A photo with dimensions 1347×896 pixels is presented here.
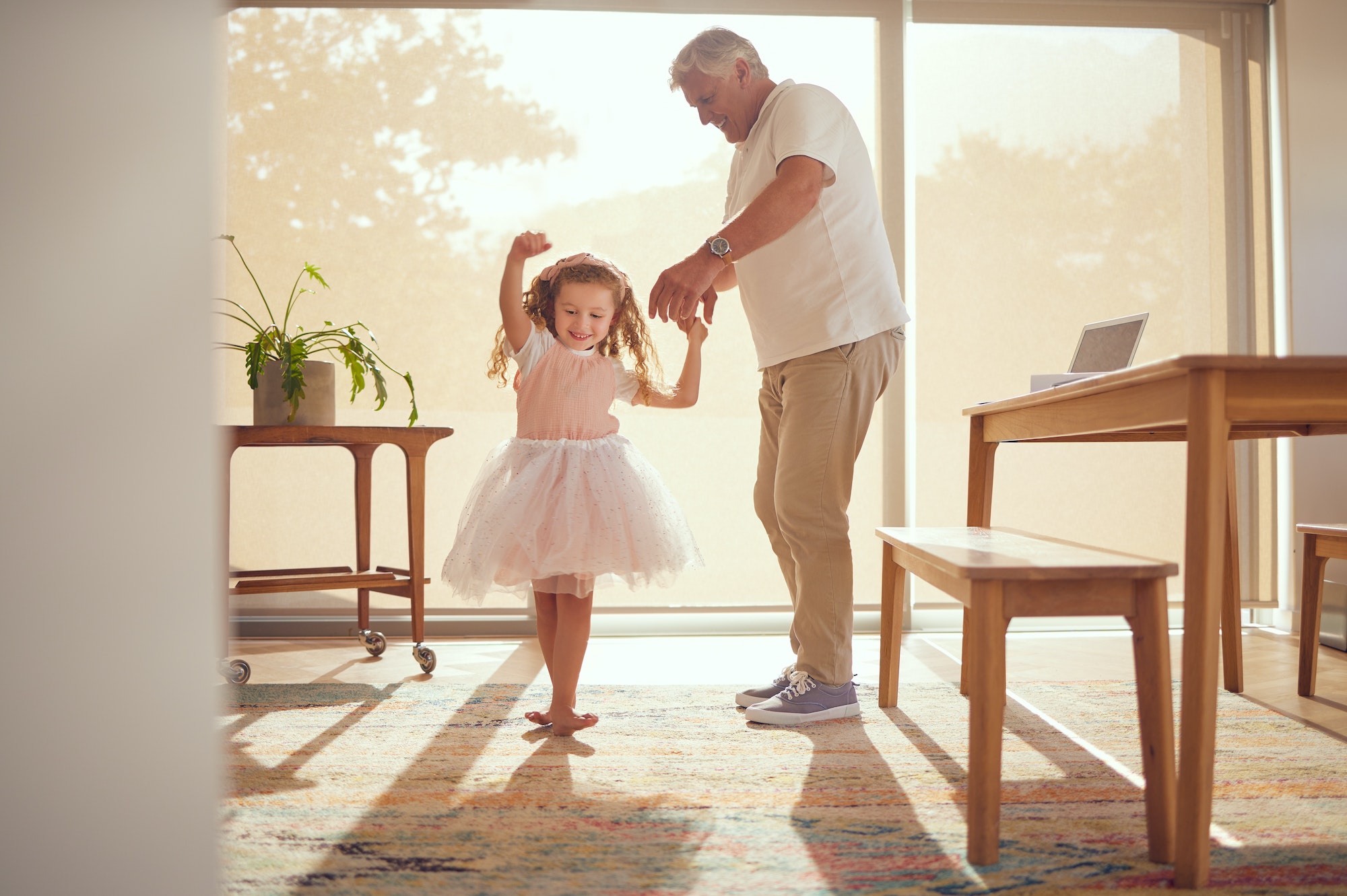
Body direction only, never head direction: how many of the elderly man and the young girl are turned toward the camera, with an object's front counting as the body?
1

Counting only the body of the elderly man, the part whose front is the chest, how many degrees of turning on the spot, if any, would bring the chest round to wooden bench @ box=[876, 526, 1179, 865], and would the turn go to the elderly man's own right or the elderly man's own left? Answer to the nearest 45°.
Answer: approximately 90° to the elderly man's own left

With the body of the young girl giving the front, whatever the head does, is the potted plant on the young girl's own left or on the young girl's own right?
on the young girl's own right

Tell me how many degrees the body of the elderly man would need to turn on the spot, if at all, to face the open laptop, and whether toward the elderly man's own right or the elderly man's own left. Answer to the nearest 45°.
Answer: approximately 180°

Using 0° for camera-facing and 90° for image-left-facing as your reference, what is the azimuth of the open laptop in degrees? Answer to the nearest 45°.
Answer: approximately 45°

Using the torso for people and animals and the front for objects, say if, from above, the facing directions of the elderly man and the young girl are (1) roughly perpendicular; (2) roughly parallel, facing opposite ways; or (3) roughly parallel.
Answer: roughly perpendicular

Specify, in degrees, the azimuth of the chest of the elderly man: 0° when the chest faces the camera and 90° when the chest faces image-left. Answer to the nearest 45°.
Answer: approximately 90°

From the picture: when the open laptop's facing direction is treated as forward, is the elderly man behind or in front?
in front

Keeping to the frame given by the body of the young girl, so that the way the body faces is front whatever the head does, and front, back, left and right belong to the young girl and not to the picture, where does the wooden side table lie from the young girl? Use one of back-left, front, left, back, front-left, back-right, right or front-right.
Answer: back-right

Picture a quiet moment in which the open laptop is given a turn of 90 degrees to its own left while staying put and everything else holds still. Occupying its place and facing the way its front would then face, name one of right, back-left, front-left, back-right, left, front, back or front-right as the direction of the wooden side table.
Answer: back-right

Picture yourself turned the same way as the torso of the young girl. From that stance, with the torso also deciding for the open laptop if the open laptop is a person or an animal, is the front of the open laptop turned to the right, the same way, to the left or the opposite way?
to the right

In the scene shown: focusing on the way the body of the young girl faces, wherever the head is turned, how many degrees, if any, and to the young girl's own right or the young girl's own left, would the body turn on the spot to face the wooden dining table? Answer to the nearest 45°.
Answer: approximately 45° to the young girl's own left

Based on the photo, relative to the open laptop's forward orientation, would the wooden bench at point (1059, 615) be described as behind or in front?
in front

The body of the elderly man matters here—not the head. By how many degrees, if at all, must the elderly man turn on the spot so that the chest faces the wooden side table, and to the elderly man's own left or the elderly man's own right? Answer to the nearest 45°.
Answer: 0° — they already face it
